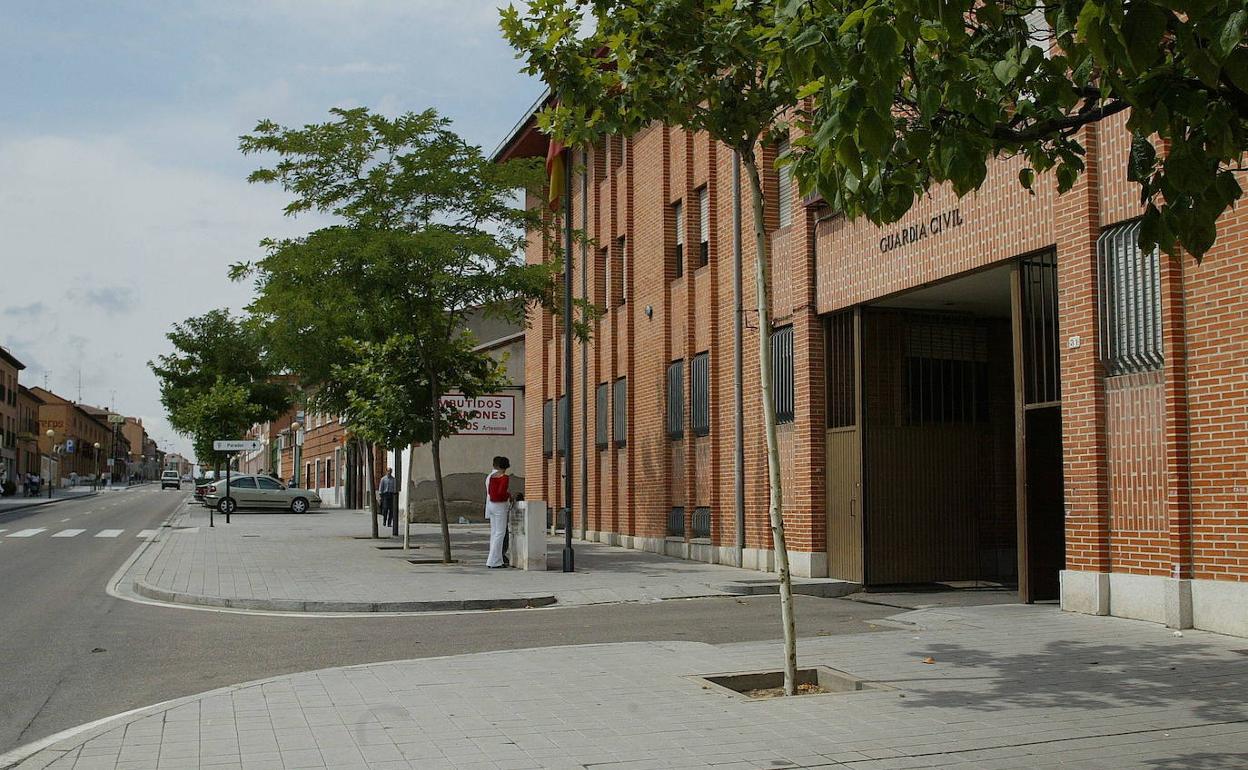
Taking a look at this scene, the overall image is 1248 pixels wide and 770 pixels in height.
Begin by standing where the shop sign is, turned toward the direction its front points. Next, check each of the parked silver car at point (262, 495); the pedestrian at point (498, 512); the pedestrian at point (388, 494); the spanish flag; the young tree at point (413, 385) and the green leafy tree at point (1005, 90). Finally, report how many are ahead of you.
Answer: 4

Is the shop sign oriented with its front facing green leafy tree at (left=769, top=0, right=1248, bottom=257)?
yes

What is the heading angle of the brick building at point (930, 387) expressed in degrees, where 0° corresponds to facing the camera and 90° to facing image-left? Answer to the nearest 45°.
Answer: approximately 45°

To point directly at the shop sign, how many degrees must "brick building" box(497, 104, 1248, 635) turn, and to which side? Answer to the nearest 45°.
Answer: approximately 90° to its right

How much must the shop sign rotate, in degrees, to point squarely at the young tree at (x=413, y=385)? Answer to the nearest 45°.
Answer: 0° — it already faces it
